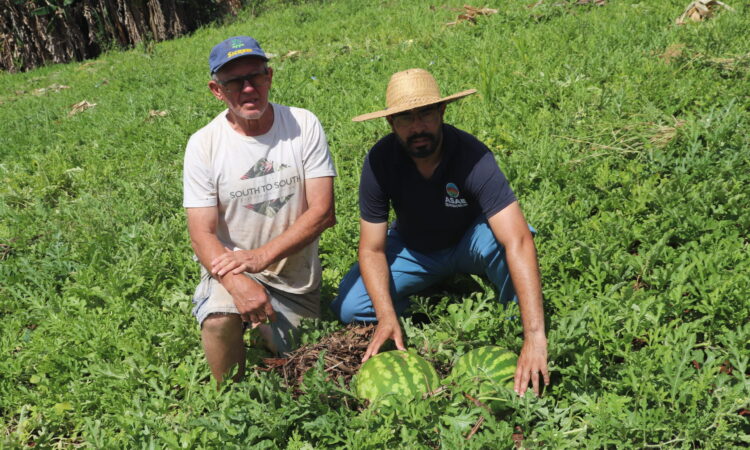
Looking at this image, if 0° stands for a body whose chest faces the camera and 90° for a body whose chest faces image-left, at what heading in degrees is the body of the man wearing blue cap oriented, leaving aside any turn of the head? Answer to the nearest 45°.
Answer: approximately 0°

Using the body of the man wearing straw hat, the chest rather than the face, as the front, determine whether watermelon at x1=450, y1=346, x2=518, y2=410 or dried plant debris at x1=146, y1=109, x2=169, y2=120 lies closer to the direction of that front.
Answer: the watermelon

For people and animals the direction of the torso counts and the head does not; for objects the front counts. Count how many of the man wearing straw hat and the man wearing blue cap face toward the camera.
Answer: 2

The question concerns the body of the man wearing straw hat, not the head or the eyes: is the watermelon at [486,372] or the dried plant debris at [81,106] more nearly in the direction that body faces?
the watermelon

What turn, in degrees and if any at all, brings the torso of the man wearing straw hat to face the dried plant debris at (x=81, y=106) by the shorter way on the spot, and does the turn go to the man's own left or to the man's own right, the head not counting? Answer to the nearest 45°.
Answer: approximately 135° to the man's own right

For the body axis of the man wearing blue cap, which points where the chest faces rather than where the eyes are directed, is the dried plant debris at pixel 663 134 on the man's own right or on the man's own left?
on the man's own left

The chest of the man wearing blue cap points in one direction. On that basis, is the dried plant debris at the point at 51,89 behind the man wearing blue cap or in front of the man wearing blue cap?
behind
